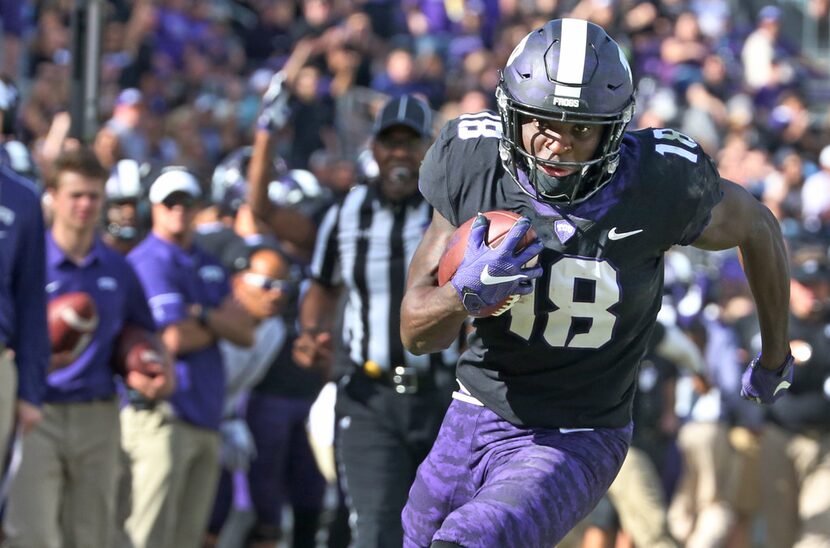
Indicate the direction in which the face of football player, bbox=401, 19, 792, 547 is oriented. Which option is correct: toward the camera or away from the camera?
toward the camera

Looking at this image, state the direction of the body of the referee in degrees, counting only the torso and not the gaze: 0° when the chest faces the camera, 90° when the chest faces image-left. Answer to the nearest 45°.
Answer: approximately 0°

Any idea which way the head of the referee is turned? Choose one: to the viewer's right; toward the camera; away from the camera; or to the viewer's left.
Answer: toward the camera

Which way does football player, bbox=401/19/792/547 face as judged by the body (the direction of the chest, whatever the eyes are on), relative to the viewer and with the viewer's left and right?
facing the viewer
